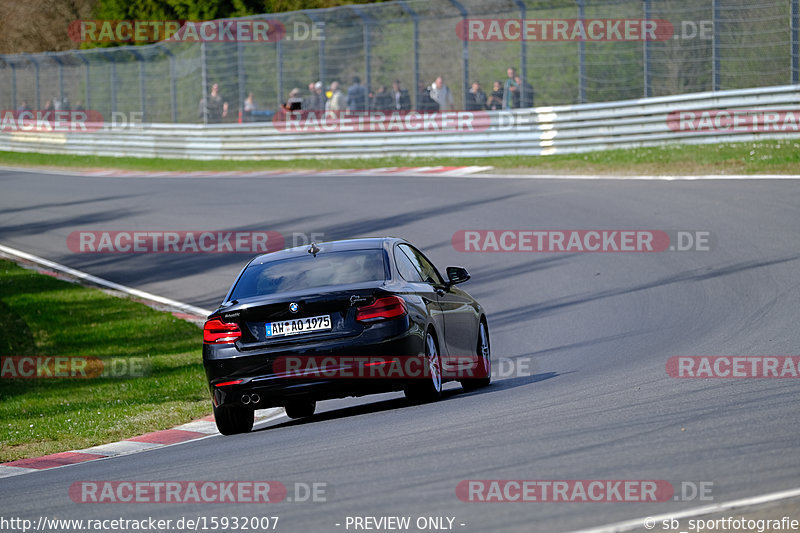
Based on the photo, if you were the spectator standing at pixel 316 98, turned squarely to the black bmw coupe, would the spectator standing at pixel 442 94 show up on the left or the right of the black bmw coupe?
left

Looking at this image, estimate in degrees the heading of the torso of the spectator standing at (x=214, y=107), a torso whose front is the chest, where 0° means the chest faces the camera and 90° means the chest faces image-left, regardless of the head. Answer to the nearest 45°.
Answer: approximately 0°

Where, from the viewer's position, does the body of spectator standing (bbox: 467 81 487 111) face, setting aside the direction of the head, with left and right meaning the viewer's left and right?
facing the viewer

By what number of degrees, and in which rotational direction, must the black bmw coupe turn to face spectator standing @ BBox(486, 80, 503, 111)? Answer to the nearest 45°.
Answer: approximately 45° to its left

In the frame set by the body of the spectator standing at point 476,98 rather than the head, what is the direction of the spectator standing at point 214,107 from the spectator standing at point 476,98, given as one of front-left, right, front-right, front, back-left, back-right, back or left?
back-right

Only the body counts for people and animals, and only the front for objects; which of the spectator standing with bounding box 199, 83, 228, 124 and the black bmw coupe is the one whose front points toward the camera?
the spectator standing

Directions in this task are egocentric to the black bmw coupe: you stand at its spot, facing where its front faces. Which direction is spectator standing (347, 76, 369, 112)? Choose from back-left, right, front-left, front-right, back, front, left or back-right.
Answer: front-left

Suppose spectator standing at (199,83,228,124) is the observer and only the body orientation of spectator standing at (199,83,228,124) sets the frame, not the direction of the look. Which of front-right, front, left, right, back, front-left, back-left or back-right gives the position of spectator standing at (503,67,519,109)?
front-left

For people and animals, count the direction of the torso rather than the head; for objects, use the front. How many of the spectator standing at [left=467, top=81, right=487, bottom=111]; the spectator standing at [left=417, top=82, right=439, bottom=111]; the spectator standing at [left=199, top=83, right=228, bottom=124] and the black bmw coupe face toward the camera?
3

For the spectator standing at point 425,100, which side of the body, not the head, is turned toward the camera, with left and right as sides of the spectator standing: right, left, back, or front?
front

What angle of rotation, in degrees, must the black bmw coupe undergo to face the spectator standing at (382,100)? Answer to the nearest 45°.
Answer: approximately 45° to its left

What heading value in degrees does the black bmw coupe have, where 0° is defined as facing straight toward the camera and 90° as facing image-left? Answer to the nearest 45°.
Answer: approximately 225°

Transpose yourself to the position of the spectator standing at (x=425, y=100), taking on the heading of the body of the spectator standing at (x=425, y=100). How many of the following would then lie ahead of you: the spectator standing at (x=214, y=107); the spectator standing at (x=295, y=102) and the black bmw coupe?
1
